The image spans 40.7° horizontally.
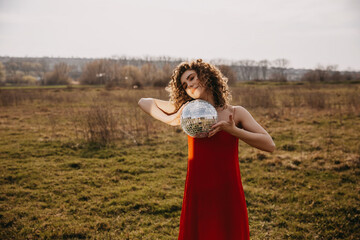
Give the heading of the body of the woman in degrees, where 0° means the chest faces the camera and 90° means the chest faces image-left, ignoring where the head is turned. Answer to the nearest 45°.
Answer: approximately 0°
